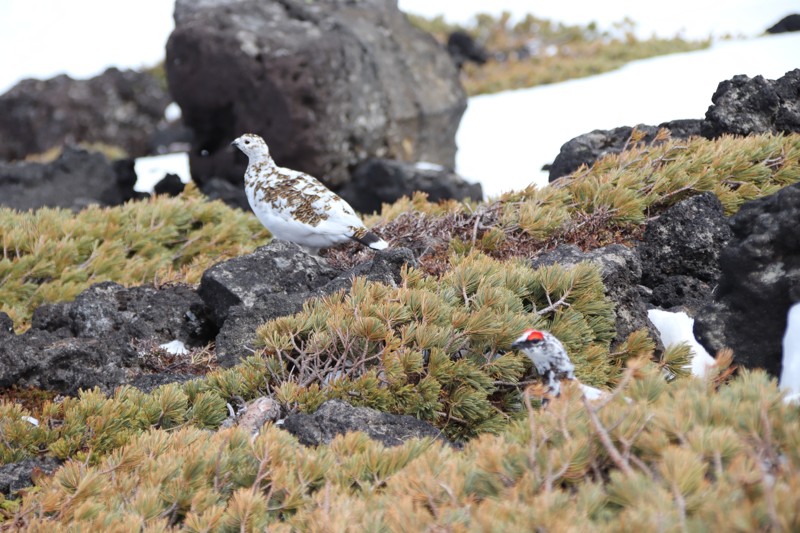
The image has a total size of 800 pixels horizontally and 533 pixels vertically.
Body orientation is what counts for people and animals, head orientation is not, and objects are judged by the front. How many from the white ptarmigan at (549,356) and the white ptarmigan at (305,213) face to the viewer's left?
2

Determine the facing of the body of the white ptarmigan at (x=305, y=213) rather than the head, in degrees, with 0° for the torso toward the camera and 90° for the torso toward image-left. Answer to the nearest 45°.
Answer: approximately 90°

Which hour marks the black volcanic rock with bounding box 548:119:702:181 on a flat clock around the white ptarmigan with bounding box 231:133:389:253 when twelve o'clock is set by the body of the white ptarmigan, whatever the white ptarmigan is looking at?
The black volcanic rock is roughly at 5 o'clock from the white ptarmigan.

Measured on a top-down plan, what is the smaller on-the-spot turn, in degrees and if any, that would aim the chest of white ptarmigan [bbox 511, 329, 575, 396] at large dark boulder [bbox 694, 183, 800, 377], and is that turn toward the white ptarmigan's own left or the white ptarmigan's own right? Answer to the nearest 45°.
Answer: approximately 135° to the white ptarmigan's own right

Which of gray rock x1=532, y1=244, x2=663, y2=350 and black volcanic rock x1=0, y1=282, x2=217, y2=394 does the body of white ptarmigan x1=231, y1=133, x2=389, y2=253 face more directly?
the black volcanic rock

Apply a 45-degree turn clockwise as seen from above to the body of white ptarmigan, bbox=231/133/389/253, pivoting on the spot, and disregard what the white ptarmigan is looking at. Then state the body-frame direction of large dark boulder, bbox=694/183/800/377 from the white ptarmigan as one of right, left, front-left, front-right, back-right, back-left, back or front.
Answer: back

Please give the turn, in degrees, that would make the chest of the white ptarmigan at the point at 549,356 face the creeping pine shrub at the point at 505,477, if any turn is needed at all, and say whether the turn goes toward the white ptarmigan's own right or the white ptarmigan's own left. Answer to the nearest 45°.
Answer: approximately 90° to the white ptarmigan's own left

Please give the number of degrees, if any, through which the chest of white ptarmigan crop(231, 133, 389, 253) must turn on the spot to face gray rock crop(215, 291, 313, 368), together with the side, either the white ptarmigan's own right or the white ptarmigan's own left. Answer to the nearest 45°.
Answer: approximately 90° to the white ptarmigan's own left

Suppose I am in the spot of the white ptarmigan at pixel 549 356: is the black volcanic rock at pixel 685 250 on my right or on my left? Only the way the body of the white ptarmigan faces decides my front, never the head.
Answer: on my right

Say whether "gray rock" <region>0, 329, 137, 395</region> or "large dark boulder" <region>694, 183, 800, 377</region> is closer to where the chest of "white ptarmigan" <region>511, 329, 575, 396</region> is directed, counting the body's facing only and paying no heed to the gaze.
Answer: the gray rock

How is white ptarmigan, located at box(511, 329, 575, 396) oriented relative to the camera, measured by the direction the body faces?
to the viewer's left
